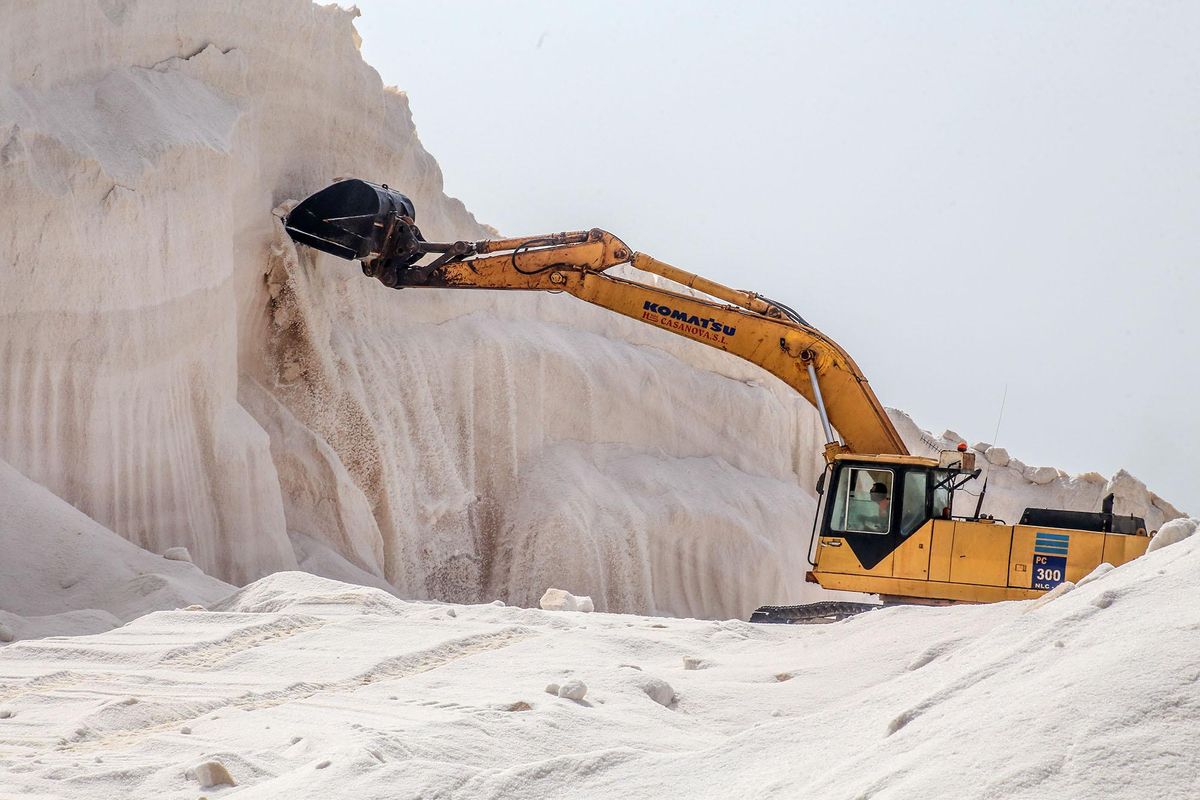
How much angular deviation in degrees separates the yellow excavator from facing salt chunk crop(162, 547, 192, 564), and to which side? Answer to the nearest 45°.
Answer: approximately 45° to its left

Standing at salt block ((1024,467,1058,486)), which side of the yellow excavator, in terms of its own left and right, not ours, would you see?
right

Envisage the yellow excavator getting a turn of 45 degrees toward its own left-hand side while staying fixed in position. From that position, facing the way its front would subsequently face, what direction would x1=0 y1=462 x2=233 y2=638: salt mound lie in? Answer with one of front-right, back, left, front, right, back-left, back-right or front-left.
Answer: front

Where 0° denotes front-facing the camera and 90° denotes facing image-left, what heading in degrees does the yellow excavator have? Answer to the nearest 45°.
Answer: approximately 90°

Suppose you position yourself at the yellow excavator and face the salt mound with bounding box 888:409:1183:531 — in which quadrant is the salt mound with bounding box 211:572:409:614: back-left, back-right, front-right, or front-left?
back-left

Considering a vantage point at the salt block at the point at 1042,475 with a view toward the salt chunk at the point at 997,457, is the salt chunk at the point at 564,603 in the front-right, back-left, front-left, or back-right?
front-left

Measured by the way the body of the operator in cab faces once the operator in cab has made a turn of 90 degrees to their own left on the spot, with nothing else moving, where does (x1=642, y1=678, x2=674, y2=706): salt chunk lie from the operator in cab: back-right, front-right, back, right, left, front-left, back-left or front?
front

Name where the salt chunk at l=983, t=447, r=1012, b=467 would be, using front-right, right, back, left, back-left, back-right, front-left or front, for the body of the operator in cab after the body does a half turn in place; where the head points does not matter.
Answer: left

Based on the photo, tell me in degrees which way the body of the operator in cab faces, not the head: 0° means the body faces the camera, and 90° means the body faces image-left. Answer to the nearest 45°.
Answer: approximately 90°

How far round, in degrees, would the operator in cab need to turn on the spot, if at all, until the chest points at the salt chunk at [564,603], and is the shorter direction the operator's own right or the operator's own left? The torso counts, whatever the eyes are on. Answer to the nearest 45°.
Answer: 0° — they already face it

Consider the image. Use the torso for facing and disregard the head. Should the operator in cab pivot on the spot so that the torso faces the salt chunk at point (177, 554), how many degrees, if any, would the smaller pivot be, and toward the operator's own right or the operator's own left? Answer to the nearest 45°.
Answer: approximately 45° to the operator's own left

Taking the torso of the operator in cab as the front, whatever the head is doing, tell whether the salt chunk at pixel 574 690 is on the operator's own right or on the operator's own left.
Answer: on the operator's own left

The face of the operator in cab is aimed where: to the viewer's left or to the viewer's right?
to the viewer's left

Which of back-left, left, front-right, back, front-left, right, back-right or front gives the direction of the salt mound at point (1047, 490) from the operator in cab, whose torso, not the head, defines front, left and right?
right
